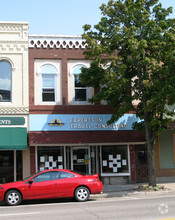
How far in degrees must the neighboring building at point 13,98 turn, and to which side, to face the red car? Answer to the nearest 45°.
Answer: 0° — it already faces it

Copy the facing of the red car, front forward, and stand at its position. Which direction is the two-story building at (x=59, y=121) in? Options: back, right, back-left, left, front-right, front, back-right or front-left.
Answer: right

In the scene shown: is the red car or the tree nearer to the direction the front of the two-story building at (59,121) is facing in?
the red car

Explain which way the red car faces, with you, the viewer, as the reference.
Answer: facing to the left of the viewer

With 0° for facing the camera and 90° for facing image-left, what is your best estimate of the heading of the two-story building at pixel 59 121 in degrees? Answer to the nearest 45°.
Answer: approximately 0°

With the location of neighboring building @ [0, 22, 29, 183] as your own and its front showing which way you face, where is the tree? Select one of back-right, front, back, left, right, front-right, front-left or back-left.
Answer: front-left

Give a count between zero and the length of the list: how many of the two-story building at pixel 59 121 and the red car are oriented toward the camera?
1

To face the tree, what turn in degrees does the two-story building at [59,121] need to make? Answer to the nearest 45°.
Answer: approximately 45° to its left
